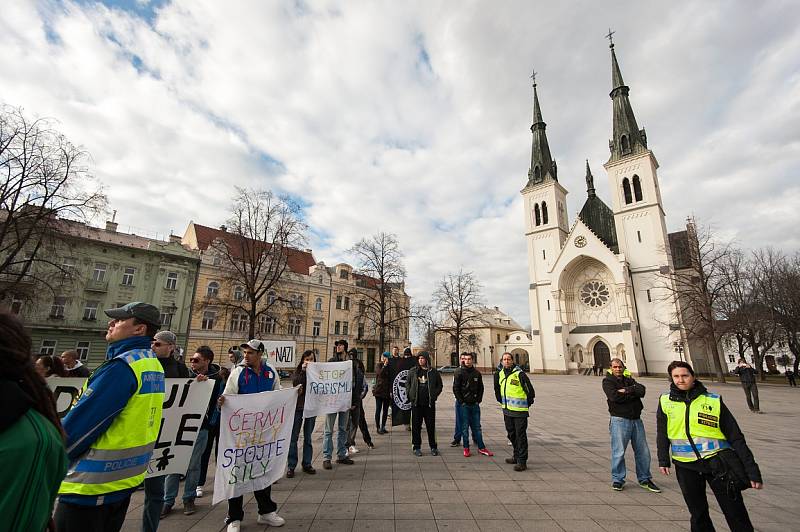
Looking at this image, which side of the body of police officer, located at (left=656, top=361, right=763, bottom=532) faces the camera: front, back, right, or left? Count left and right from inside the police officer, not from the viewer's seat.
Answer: front

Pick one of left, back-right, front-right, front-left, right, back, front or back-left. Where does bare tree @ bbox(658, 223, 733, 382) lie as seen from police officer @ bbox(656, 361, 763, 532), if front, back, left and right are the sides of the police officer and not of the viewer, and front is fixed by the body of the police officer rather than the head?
back

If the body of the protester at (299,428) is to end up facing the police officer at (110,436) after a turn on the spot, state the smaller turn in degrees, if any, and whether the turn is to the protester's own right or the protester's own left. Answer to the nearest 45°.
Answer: approximately 45° to the protester's own right

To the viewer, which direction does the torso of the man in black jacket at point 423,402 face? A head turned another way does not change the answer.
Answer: toward the camera

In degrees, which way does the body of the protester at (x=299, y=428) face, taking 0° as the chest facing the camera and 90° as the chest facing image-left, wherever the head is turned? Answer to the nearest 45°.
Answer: approximately 315°

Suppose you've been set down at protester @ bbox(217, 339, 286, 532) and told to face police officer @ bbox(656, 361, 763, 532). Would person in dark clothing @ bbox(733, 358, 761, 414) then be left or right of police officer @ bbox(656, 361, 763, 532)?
left

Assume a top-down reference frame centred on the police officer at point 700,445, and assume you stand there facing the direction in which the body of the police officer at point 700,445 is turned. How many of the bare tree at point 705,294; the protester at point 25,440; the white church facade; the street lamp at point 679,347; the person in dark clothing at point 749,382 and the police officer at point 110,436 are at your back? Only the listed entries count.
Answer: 4

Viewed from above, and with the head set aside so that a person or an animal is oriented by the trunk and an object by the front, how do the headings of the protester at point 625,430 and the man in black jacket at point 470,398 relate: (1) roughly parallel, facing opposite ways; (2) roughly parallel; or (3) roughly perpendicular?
roughly parallel

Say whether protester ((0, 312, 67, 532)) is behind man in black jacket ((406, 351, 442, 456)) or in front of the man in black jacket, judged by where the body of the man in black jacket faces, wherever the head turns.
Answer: in front

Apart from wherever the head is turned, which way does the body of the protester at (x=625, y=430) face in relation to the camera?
toward the camera

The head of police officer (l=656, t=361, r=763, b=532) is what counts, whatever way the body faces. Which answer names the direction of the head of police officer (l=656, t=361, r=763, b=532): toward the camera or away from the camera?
toward the camera

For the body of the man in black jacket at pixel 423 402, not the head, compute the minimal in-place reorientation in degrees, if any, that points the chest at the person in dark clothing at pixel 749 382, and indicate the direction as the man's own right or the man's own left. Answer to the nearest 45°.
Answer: approximately 135° to the man's own left

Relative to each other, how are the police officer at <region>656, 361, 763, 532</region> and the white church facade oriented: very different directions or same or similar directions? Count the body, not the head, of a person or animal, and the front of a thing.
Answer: same or similar directions
